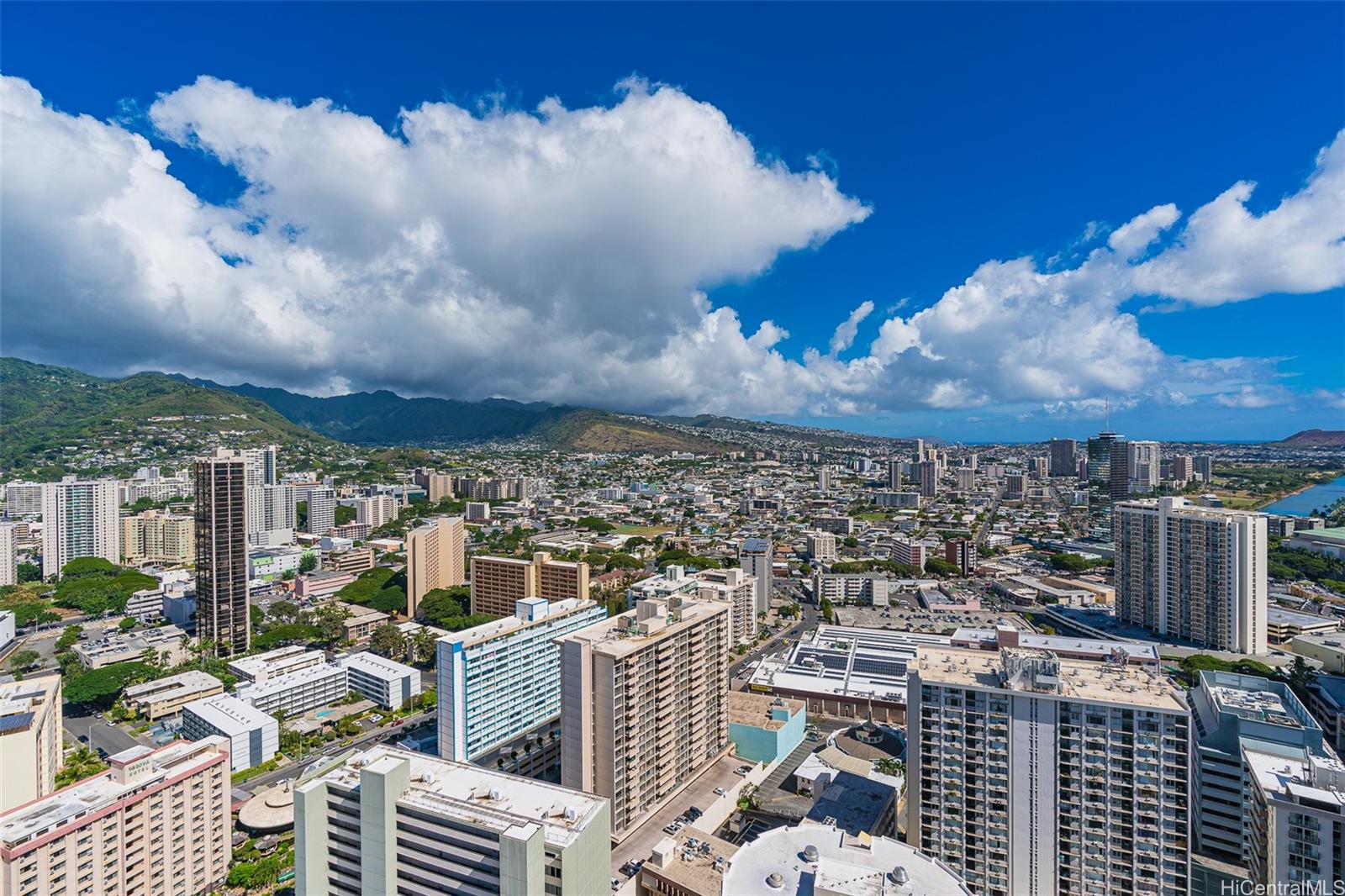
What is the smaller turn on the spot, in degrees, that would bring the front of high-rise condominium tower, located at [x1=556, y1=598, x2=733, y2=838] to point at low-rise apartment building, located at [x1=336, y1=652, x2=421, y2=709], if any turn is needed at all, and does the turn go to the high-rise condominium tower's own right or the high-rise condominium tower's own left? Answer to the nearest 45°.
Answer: approximately 180°

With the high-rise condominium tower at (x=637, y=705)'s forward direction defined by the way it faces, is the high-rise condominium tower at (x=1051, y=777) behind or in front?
in front

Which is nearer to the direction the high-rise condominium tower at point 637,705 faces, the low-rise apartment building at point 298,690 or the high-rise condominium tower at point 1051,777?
the high-rise condominium tower

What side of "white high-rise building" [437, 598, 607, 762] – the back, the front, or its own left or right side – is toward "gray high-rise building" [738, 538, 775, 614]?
left

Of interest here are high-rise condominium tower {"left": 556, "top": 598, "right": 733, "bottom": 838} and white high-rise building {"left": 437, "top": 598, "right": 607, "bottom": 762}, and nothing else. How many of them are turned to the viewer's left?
0

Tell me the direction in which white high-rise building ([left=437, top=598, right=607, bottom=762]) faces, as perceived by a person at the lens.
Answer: facing the viewer and to the right of the viewer

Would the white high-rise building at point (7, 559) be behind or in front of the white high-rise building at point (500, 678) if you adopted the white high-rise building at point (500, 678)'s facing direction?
behind

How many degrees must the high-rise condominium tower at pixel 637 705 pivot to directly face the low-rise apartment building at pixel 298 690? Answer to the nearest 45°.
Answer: approximately 180°

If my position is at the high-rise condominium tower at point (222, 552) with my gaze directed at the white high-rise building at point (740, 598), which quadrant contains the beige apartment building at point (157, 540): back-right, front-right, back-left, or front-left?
back-left

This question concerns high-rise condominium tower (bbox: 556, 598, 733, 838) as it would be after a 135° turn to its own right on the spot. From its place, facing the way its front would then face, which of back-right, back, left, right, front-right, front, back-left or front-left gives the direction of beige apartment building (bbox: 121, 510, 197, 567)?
front-right

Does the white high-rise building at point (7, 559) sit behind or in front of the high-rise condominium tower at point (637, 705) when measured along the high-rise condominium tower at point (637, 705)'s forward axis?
behind

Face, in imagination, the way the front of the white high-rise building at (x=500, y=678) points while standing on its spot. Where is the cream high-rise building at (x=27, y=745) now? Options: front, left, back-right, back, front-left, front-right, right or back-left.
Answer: back-right

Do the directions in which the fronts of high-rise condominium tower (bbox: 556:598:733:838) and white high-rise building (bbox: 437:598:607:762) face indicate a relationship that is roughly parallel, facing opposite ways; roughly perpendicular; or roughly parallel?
roughly parallel

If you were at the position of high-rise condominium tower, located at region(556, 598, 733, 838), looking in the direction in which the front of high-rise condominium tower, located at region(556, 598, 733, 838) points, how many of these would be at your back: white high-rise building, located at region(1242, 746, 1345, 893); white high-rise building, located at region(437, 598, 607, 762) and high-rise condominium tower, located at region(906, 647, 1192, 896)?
1
